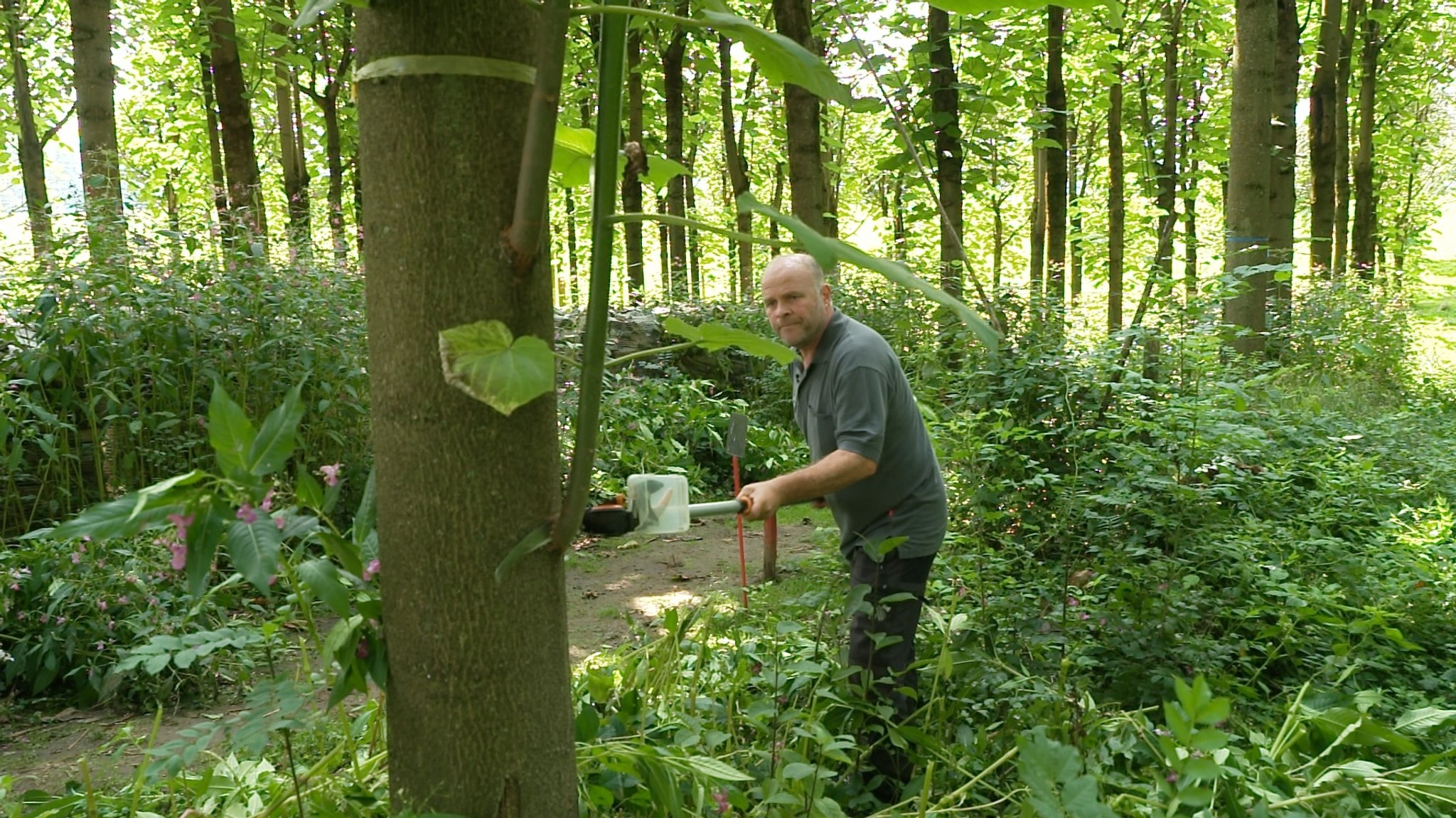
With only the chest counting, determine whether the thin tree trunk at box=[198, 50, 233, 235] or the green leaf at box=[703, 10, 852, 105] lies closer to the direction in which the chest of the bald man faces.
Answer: the thin tree trunk

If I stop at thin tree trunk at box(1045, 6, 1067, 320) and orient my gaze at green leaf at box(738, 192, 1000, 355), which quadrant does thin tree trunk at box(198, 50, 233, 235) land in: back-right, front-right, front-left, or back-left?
front-right

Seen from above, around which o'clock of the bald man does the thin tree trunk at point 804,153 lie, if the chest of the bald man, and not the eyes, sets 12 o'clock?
The thin tree trunk is roughly at 3 o'clock from the bald man.

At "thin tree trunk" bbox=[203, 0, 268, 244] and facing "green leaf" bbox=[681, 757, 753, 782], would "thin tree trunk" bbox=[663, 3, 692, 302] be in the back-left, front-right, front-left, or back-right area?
back-left

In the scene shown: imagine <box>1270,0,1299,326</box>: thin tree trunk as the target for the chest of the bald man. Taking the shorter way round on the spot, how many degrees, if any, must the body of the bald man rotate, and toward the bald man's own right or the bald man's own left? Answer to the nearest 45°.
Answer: approximately 135° to the bald man's own right

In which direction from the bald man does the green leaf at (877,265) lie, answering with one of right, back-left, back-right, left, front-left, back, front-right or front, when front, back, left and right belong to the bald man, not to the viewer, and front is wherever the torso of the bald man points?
left

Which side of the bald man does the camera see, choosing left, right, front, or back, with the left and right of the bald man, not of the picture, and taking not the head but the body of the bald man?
left

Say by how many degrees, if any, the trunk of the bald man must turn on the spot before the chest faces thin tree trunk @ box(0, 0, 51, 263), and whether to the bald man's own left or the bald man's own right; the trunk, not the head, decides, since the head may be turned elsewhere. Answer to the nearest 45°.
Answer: approximately 45° to the bald man's own right

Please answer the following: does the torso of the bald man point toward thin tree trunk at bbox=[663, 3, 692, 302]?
no

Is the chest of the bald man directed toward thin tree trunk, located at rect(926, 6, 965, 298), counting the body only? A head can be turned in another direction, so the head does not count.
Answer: no

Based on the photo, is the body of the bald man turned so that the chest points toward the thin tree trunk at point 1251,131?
no

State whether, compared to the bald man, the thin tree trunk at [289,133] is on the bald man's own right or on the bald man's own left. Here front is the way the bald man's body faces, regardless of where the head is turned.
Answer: on the bald man's own right

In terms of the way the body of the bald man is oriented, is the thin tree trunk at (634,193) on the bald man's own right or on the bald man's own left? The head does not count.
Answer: on the bald man's own right

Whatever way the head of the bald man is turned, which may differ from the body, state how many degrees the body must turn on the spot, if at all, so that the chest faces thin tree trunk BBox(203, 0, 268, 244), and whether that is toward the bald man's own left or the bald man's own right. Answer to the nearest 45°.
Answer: approximately 45° to the bald man's own right

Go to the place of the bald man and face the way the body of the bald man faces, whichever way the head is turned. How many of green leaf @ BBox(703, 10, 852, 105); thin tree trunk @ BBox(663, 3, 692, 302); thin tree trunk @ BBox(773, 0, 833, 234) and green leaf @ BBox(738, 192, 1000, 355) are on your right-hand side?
2

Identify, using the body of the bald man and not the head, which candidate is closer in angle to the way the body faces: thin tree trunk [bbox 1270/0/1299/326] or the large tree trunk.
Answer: the large tree trunk

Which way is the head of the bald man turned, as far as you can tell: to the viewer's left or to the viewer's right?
to the viewer's left

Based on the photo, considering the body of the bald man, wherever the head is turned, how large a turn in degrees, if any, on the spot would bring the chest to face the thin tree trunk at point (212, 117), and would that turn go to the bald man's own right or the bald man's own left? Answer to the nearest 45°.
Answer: approximately 45° to the bald man's own right

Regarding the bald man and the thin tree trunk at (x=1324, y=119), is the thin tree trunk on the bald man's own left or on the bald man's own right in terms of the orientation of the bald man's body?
on the bald man's own right

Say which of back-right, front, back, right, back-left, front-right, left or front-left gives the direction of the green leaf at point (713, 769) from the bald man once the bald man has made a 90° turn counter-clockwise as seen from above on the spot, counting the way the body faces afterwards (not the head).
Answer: front

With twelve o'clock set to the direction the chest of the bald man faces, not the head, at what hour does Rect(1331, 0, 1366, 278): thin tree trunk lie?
The thin tree trunk is roughly at 4 o'clock from the bald man.

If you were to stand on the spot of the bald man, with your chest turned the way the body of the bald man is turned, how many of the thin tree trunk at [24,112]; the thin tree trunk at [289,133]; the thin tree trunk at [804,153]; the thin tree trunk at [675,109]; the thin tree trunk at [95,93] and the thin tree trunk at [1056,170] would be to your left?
0
